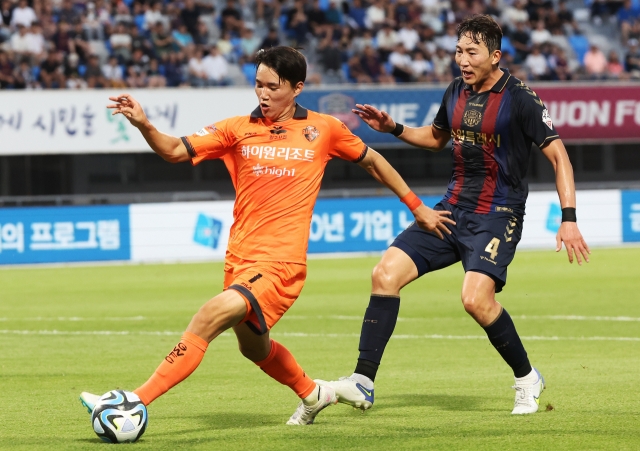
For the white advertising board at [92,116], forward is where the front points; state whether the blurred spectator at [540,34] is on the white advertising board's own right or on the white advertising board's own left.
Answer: on the white advertising board's own left

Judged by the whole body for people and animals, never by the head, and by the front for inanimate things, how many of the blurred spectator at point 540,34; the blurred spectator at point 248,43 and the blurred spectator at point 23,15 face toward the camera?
3

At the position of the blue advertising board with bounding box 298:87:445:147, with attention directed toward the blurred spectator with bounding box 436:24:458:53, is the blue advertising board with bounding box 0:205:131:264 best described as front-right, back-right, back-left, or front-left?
back-left

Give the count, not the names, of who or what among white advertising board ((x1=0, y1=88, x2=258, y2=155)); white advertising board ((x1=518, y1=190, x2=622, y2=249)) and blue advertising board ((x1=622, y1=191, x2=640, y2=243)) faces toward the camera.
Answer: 3

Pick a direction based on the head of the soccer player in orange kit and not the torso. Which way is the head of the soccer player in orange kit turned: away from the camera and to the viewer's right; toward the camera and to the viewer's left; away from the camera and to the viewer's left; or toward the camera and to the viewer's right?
toward the camera and to the viewer's left

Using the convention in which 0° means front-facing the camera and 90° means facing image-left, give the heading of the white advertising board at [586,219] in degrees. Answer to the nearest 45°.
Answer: approximately 0°

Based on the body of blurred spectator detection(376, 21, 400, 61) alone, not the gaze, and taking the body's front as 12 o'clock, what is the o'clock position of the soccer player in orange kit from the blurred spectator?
The soccer player in orange kit is roughly at 12 o'clock from the blurred spectator.

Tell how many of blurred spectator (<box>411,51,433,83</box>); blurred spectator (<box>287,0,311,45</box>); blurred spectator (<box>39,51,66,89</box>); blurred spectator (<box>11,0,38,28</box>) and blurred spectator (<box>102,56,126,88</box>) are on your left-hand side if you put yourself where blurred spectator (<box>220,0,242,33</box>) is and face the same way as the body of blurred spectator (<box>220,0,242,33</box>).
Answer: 2

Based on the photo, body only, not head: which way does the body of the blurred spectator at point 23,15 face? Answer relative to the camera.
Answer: toward the camera

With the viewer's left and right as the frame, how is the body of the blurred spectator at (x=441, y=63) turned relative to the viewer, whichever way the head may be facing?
facing the viewer

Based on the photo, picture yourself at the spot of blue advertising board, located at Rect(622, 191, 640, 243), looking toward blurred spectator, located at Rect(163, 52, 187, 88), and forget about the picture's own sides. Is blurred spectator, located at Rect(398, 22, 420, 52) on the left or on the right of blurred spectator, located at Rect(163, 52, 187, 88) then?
right

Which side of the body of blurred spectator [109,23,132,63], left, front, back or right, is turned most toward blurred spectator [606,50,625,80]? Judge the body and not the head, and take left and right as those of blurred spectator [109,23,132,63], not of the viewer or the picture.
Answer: left

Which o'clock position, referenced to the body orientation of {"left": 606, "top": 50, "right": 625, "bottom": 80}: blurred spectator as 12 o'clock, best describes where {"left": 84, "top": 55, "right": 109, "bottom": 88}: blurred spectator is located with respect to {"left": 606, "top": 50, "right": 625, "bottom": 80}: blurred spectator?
{"left": 84, "top": 55, "right": 109, "bottom": 88}: blurred spectator is roughly at 2 o'clock from {"left": 606, "top": 50, "right": 625, "bottom": 80}: blurred spectator.

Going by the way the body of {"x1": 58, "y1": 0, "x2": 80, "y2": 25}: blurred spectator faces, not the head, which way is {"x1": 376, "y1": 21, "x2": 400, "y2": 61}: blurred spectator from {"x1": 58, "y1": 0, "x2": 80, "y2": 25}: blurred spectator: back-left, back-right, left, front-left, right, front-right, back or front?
left

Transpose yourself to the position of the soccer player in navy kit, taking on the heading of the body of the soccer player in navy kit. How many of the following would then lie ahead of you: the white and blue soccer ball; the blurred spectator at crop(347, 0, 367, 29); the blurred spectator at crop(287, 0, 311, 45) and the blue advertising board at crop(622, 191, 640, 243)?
1

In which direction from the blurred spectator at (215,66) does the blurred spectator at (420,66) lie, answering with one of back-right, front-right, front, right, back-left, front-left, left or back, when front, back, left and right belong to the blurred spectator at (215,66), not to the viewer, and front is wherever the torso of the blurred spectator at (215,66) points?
left

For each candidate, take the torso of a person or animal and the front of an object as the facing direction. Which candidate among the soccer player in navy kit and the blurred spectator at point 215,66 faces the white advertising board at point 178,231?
the blurred spectator
